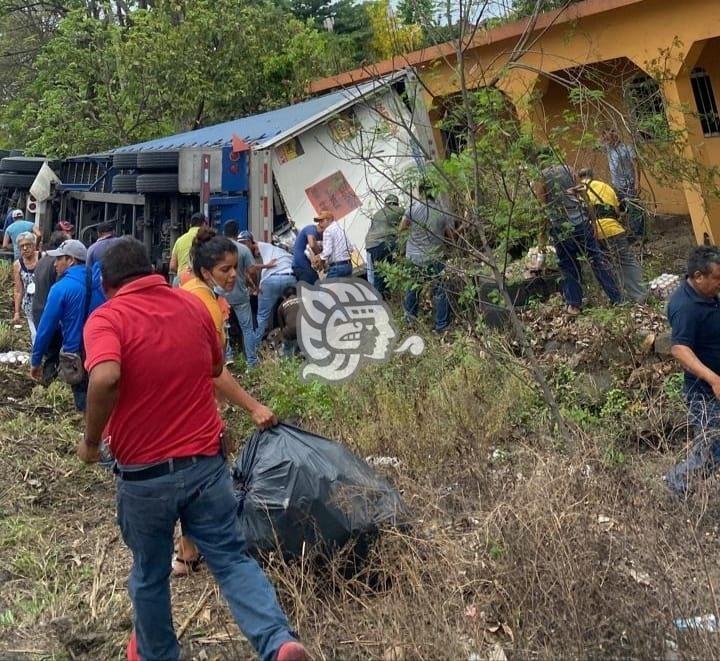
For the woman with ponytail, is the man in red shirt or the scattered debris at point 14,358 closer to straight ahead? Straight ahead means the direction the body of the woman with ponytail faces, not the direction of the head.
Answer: the man in red shirt

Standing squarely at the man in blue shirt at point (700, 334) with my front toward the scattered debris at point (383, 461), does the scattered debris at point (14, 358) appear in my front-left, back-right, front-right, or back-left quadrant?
front-right

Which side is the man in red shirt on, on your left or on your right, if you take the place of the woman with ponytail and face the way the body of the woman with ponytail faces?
on your right

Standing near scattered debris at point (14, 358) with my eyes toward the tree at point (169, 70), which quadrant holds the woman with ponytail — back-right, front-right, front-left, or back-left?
back-right

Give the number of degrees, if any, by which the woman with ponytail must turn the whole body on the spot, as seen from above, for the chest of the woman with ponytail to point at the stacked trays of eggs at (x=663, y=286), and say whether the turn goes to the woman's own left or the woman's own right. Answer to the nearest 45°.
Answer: approximately 90° to the woman's own left

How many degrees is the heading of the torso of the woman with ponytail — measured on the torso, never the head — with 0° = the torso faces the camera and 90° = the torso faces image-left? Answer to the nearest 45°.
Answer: approximately 315°

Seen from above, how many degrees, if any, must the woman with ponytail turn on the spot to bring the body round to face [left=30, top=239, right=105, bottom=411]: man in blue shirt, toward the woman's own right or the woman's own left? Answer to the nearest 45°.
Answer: approximately 180°

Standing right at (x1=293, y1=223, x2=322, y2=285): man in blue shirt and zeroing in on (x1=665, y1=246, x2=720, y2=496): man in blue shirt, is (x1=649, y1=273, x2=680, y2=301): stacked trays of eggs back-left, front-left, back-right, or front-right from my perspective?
front-left

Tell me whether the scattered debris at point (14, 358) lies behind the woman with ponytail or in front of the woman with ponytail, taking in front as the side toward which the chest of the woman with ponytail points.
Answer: behind
